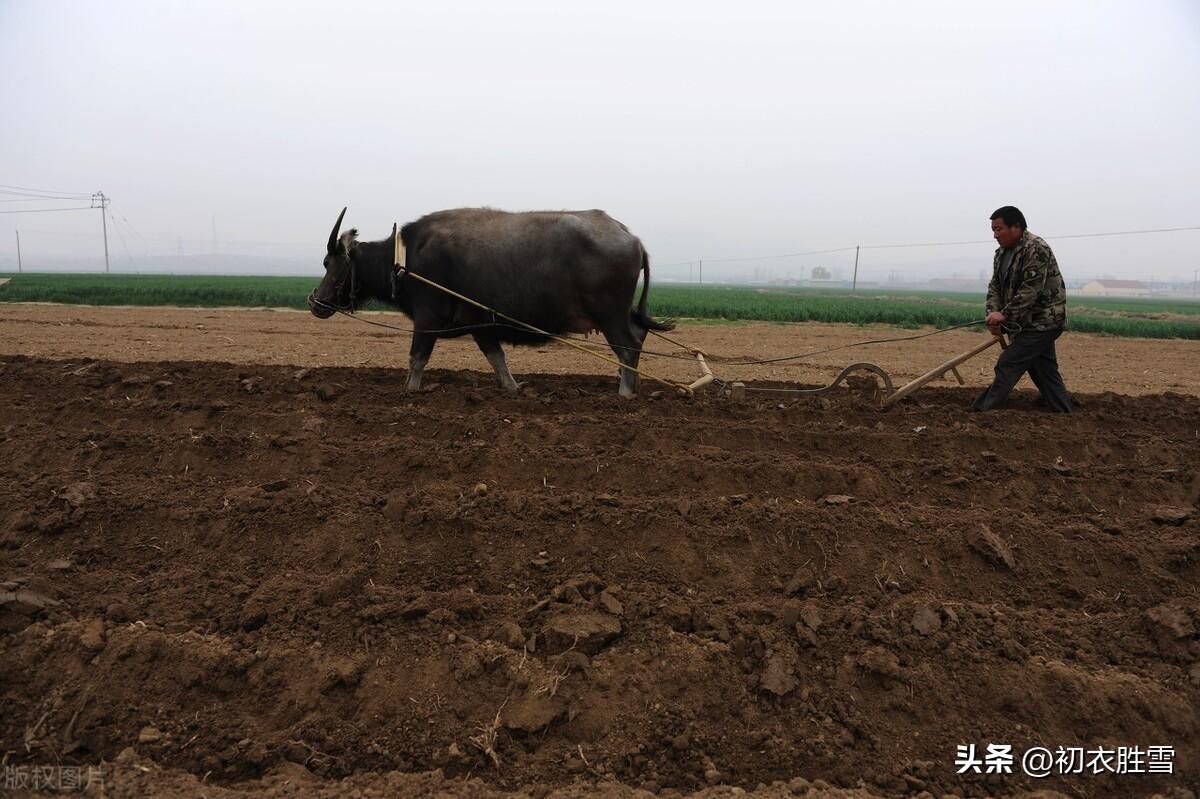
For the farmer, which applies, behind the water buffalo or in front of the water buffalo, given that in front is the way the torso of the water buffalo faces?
behind

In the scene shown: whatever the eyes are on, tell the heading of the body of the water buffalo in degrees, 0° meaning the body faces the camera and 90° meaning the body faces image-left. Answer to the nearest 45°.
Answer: approximately 90°
